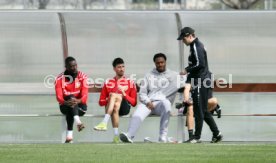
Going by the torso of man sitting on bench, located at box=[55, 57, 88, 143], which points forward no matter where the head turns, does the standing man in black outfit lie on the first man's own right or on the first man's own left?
on the first man's own left

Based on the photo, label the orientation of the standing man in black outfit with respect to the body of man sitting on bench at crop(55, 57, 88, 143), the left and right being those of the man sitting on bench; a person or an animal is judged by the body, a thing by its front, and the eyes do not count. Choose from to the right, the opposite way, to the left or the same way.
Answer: to the right

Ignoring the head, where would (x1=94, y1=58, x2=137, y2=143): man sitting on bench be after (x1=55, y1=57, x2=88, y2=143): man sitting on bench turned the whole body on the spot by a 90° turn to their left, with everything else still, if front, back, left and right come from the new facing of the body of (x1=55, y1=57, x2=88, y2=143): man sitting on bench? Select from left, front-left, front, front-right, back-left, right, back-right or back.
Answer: front

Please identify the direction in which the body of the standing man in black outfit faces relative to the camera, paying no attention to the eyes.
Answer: to the viewer's left

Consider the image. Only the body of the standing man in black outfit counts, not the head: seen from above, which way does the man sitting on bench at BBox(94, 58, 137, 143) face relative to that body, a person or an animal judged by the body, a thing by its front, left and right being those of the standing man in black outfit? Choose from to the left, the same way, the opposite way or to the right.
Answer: to the left

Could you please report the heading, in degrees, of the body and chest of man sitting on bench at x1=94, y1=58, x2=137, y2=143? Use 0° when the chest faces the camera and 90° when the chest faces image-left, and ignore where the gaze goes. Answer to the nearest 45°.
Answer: approximately 0°

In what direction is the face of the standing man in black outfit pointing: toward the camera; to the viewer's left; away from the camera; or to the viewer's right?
to the viewer's left

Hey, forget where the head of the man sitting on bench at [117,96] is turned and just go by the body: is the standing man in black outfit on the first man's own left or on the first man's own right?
on the first man's own left
